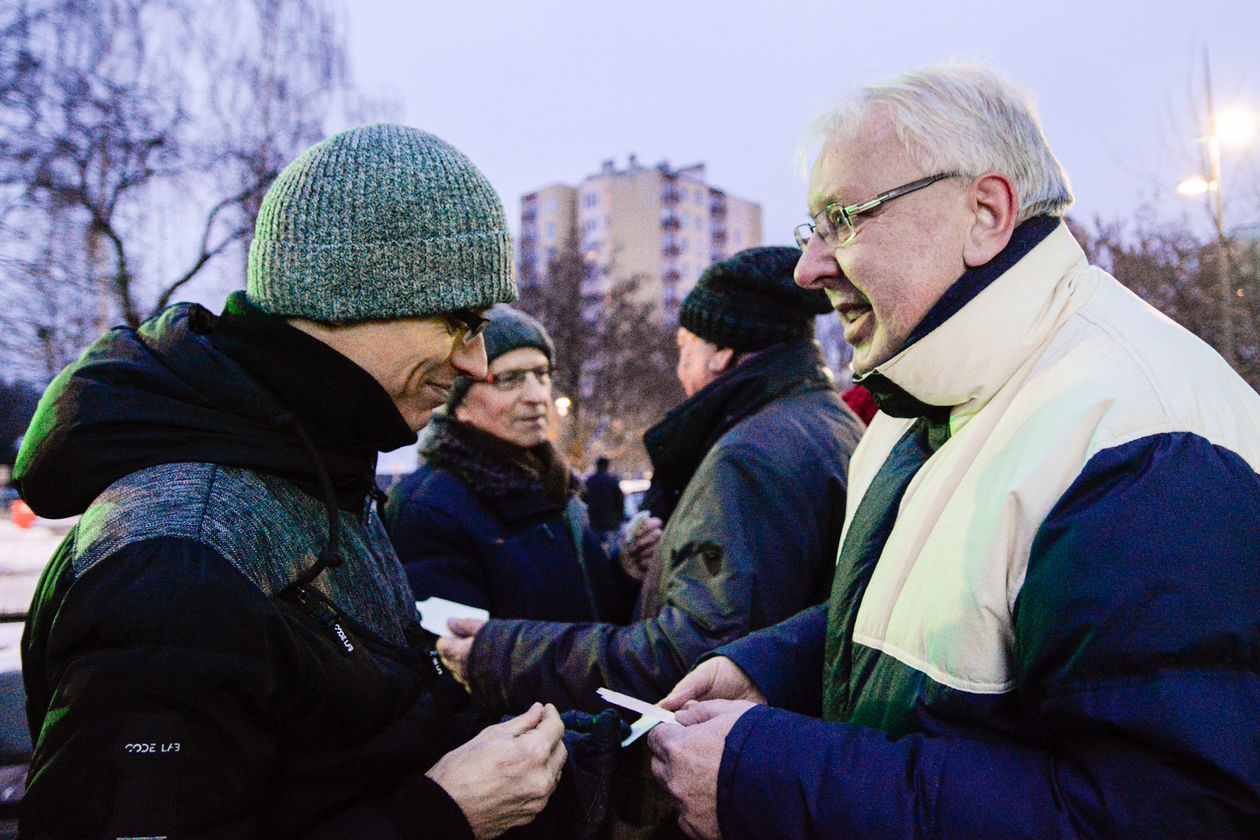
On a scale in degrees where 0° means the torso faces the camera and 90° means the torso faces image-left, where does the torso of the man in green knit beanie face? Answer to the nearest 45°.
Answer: approximately 270°

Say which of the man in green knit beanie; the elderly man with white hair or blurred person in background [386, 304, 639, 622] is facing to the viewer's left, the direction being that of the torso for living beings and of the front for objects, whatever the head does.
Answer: the elderly man with white hair

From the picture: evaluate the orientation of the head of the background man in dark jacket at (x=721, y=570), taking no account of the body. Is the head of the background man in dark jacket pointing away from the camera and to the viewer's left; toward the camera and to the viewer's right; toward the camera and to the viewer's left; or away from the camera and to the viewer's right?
away from the camera and to the viewer's left

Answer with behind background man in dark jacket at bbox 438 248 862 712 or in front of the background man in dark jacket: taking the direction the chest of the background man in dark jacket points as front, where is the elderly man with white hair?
behind

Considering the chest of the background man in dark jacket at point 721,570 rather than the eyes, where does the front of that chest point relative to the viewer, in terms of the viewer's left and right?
facing away from the viewer and to the left of the viewer

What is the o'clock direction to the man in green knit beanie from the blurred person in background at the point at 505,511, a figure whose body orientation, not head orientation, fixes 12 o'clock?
The man in green knit beanie is roughly at 2 o'clock from the blurred person in background.

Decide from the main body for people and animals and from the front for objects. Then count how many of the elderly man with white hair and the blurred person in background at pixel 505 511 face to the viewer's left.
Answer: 1

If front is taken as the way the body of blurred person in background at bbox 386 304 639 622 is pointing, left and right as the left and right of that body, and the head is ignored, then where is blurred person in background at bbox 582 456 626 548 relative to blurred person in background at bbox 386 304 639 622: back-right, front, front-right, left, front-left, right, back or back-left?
back-left

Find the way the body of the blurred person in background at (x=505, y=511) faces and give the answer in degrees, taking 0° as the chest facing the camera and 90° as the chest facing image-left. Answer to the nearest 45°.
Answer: approximately 315°

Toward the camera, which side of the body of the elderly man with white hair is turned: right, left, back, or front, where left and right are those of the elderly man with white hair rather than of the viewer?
left

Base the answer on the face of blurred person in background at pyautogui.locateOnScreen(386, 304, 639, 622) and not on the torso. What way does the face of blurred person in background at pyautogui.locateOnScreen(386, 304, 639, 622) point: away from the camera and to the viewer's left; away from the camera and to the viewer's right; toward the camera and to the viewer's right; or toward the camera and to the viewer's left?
toward the camera and to the viewer's right

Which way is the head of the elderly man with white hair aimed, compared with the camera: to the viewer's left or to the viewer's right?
to the viewer's left

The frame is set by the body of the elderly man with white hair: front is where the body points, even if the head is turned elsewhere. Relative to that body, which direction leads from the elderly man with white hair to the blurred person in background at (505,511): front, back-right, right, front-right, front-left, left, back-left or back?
front-right

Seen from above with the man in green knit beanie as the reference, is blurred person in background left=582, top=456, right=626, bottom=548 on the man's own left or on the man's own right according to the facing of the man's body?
on the man's own left
